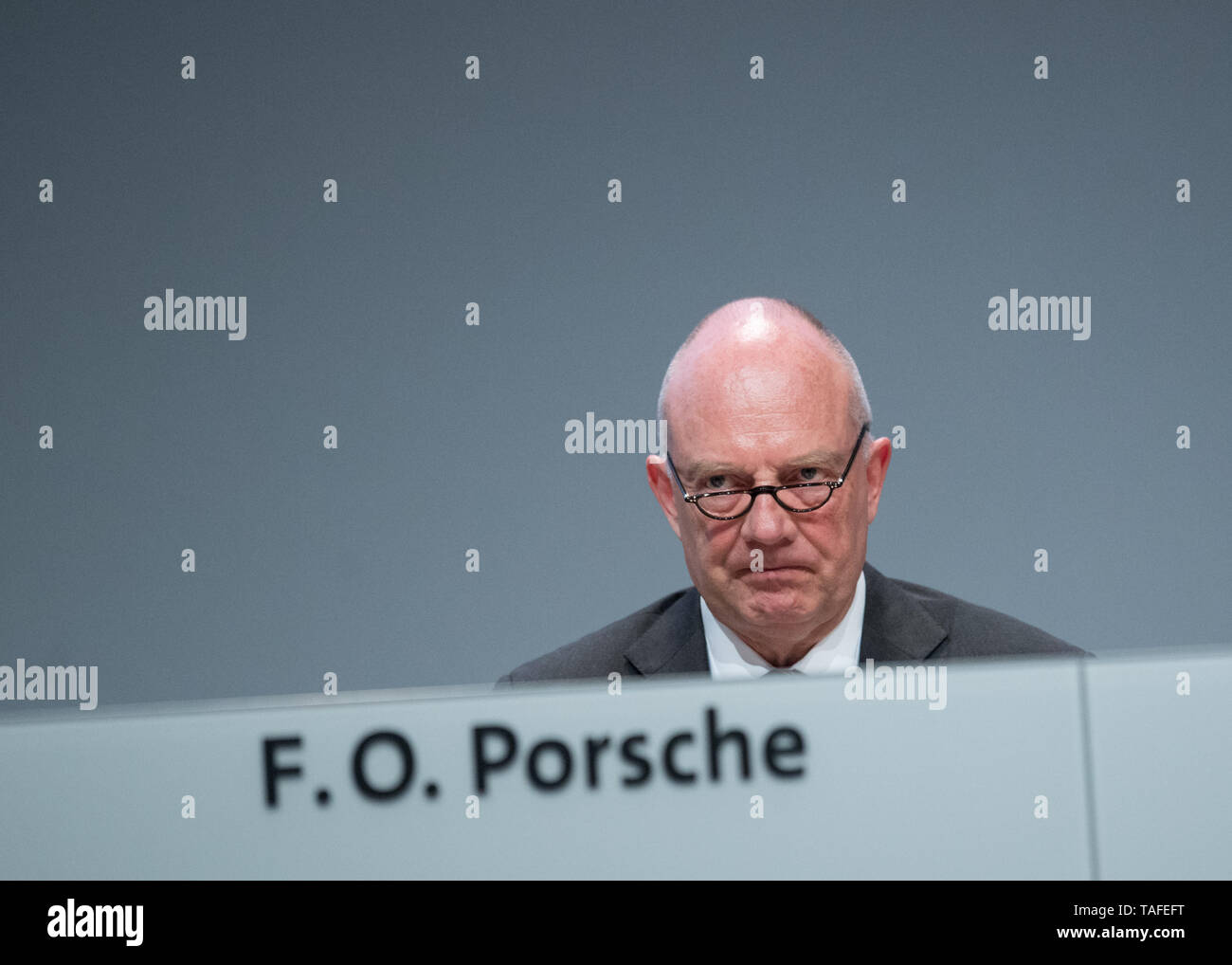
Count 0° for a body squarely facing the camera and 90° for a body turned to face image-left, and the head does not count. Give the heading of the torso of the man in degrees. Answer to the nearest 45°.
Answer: approximately 0°
